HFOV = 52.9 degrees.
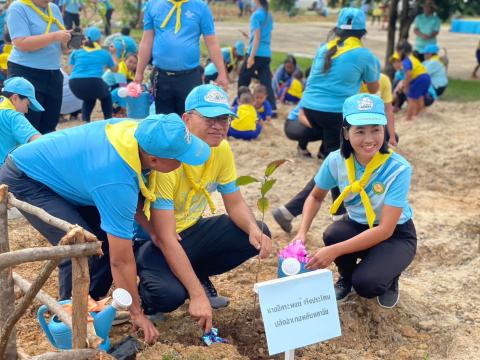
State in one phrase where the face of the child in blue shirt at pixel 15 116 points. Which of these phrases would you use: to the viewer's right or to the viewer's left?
to the viewer's right

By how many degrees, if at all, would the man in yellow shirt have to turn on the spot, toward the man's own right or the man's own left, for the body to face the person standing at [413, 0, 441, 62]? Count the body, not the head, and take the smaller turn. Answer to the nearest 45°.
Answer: approximately 90° to the man's own left

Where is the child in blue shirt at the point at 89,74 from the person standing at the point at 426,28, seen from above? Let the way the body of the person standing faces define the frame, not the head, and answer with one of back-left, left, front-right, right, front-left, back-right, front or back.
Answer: front-right

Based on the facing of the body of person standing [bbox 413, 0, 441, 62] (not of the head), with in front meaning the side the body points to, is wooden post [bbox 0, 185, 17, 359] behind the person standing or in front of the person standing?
in front

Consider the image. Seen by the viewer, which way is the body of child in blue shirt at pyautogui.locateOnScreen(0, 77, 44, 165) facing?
to the viewer's right

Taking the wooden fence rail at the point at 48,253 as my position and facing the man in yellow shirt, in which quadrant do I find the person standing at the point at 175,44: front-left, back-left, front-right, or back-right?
front-left

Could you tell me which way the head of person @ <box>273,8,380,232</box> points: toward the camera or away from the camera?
away from the camera

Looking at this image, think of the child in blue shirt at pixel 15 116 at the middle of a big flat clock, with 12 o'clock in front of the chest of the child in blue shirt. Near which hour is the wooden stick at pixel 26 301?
The wooden stick is roughly at 3 o'clock from the child in blue shirt.

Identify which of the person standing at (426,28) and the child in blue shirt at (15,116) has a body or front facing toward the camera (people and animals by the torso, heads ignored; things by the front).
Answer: the person standing

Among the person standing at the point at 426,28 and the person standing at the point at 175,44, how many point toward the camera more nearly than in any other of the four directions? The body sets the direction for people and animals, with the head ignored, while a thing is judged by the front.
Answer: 2

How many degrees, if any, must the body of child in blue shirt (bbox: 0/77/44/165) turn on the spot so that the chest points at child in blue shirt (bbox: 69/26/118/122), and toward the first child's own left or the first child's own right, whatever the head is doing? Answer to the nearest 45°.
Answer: approximately 90° to the first child's own left

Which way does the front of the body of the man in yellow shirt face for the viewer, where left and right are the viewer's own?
facing the viewer and to the right of the viewer

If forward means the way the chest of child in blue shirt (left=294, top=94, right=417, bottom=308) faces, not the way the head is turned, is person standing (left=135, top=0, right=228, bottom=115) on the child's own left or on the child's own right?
on the child's own right

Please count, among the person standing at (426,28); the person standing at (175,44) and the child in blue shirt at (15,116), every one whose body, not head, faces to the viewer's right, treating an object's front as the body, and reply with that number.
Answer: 1

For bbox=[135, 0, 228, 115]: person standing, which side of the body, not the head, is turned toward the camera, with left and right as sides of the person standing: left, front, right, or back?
front

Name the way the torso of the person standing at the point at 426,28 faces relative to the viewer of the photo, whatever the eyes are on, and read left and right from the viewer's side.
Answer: facing the viewer
